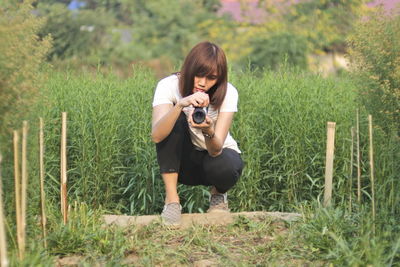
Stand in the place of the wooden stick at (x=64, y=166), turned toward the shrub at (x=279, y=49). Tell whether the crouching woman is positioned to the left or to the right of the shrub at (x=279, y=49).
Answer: right

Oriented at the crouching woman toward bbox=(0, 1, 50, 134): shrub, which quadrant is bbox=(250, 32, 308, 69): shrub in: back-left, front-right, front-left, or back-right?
front-right

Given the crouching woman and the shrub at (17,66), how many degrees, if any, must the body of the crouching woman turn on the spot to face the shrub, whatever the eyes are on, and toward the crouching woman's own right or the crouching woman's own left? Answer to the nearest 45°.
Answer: approximately 135° to the crouching woman's own right

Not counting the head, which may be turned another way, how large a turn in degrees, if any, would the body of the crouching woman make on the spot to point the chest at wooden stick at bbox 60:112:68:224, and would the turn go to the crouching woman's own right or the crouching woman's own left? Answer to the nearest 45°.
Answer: approximately 45° to the crouching woman's own right

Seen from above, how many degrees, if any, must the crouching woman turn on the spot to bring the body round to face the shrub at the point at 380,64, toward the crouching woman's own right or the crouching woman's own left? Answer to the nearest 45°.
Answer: approximately 90° to the crouching woman's own left

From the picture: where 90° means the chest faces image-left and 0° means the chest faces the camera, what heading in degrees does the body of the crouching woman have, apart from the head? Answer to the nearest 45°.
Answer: approximately 0°

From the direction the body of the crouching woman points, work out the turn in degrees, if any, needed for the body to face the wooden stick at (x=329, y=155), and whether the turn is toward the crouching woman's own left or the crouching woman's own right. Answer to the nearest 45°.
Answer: approximately 90° to the crouching woman's own left

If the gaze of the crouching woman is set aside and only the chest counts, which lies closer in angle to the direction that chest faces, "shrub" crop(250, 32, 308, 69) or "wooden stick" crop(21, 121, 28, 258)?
the wooden stick
